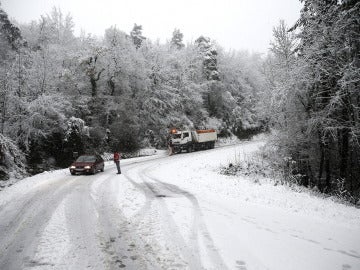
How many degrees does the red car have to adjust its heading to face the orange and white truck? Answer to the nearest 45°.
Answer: approximately 180°

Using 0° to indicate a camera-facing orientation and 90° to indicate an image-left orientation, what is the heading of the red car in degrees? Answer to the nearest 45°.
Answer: approximately 45°

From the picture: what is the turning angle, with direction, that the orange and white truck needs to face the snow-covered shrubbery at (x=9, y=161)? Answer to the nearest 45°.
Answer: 0° — it already faces it

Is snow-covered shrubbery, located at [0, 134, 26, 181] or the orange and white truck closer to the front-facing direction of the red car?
the snow-covered shrubbery

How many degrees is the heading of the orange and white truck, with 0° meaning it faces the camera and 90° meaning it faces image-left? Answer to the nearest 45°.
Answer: approximately 45°

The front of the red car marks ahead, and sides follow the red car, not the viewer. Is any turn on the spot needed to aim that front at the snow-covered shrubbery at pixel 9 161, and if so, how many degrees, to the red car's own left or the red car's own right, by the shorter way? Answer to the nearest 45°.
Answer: approximately 90° to the red car's own right
